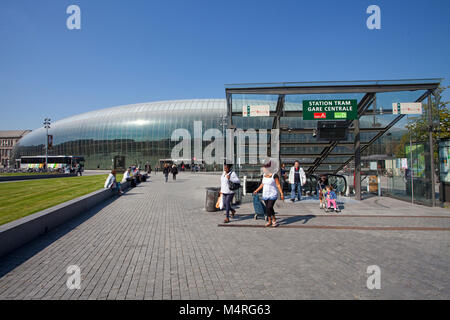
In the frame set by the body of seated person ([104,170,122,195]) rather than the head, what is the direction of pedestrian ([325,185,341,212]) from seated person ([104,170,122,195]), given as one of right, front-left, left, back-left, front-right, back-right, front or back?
front-right

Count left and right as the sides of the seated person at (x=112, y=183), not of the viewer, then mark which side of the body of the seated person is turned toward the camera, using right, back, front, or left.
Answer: right

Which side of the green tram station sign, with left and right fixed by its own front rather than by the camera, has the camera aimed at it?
front
